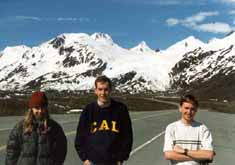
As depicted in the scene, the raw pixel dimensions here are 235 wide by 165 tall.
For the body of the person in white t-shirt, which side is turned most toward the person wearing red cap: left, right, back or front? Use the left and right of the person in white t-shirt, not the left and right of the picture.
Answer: right

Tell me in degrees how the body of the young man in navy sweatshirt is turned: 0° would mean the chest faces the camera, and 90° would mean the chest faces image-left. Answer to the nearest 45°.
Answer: approximately 0°

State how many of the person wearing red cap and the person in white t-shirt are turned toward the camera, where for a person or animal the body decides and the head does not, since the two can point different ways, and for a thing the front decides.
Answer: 2

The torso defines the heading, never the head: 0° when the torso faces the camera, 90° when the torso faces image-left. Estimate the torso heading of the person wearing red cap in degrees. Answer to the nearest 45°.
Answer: approximately 0°
